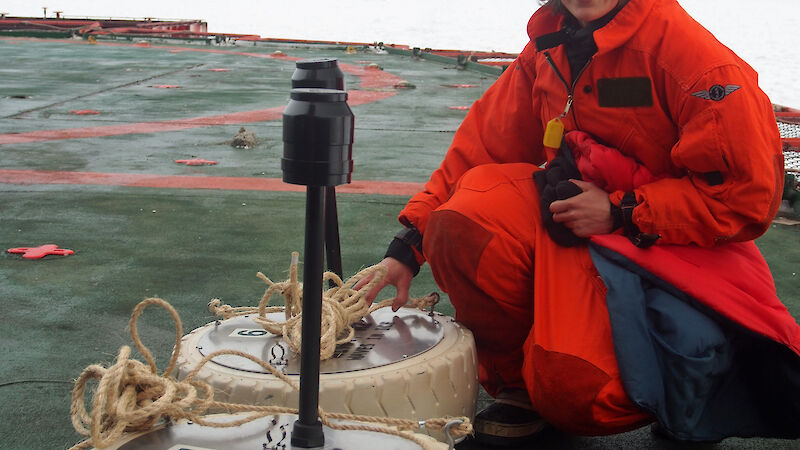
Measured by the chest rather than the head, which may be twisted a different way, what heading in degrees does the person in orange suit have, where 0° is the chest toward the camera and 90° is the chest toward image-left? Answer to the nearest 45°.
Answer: approximately 45°

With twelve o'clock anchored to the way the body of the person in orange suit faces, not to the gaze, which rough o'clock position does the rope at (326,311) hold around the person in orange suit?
The rope is roughly at 1 o'clock from the person in orange suit.

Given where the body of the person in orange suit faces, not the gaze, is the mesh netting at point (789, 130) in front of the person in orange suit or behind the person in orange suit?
behind

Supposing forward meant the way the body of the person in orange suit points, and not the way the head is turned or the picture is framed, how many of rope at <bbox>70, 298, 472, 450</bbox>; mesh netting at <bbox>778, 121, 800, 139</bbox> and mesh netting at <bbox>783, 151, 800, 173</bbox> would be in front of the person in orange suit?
1

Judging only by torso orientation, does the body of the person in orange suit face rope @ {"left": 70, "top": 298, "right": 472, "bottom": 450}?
yes

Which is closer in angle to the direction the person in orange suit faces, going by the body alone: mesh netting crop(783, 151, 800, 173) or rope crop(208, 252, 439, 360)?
the rope

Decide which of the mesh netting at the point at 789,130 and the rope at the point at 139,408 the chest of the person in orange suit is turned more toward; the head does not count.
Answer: the rope

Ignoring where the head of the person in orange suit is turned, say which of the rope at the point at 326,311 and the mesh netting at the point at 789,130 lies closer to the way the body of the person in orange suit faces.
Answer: the rope
